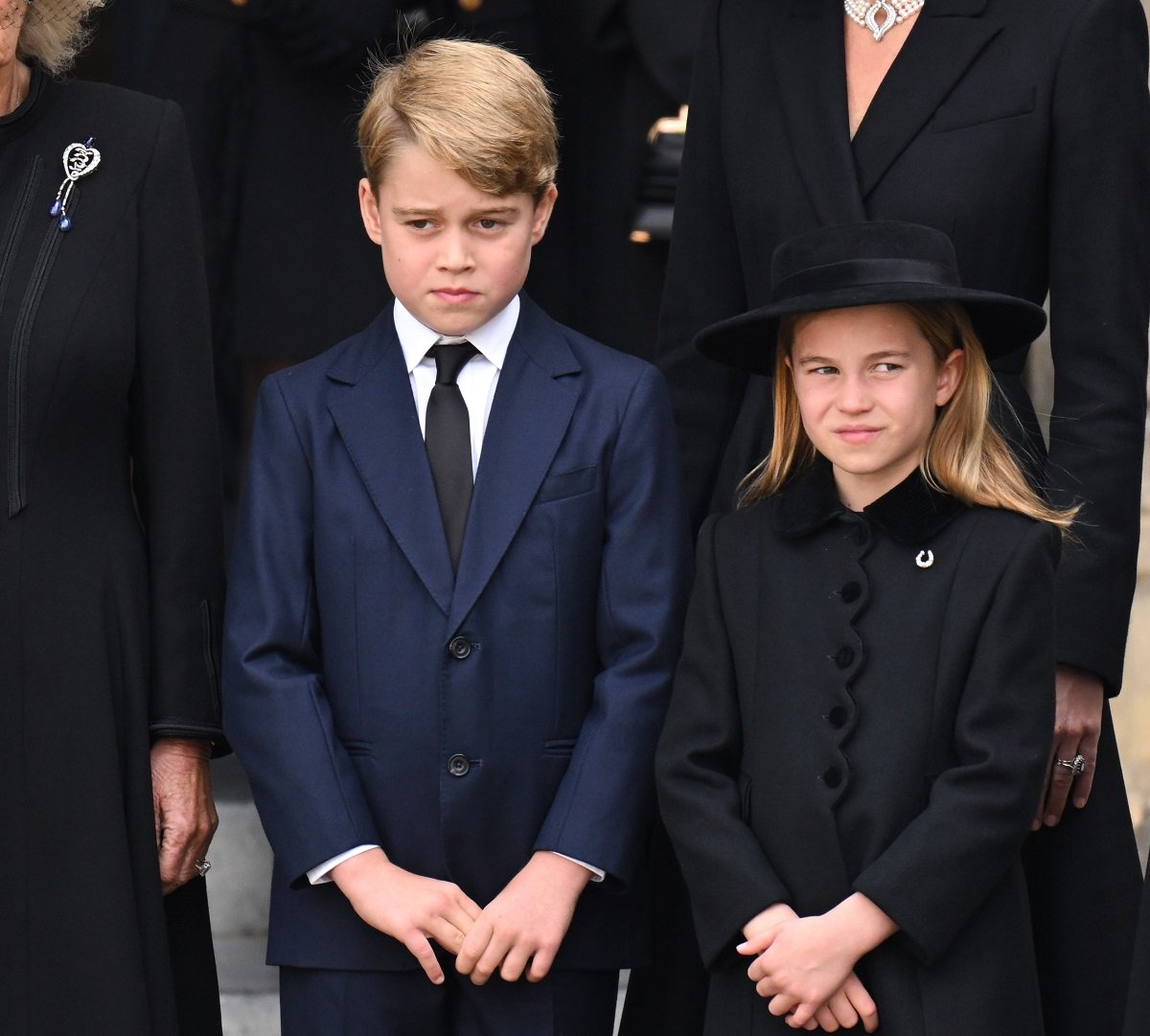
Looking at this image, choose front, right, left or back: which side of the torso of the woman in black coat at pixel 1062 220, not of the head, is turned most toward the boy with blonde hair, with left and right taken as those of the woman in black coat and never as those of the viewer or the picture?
right

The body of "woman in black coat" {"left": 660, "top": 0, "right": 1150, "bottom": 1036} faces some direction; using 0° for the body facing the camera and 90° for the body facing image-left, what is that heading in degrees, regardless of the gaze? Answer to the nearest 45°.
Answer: approximately 0°

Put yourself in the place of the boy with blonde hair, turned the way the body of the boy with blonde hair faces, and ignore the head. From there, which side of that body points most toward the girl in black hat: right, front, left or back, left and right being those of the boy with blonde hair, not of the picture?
left

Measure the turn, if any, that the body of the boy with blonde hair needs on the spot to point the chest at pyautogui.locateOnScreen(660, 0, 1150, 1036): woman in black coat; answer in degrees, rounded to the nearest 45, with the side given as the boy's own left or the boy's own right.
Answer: approximately 90° to the boy's own left

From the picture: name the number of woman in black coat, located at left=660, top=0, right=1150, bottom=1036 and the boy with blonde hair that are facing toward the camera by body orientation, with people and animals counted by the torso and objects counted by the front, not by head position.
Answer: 2

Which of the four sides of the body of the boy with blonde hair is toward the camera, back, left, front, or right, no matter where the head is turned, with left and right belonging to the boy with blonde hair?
front
